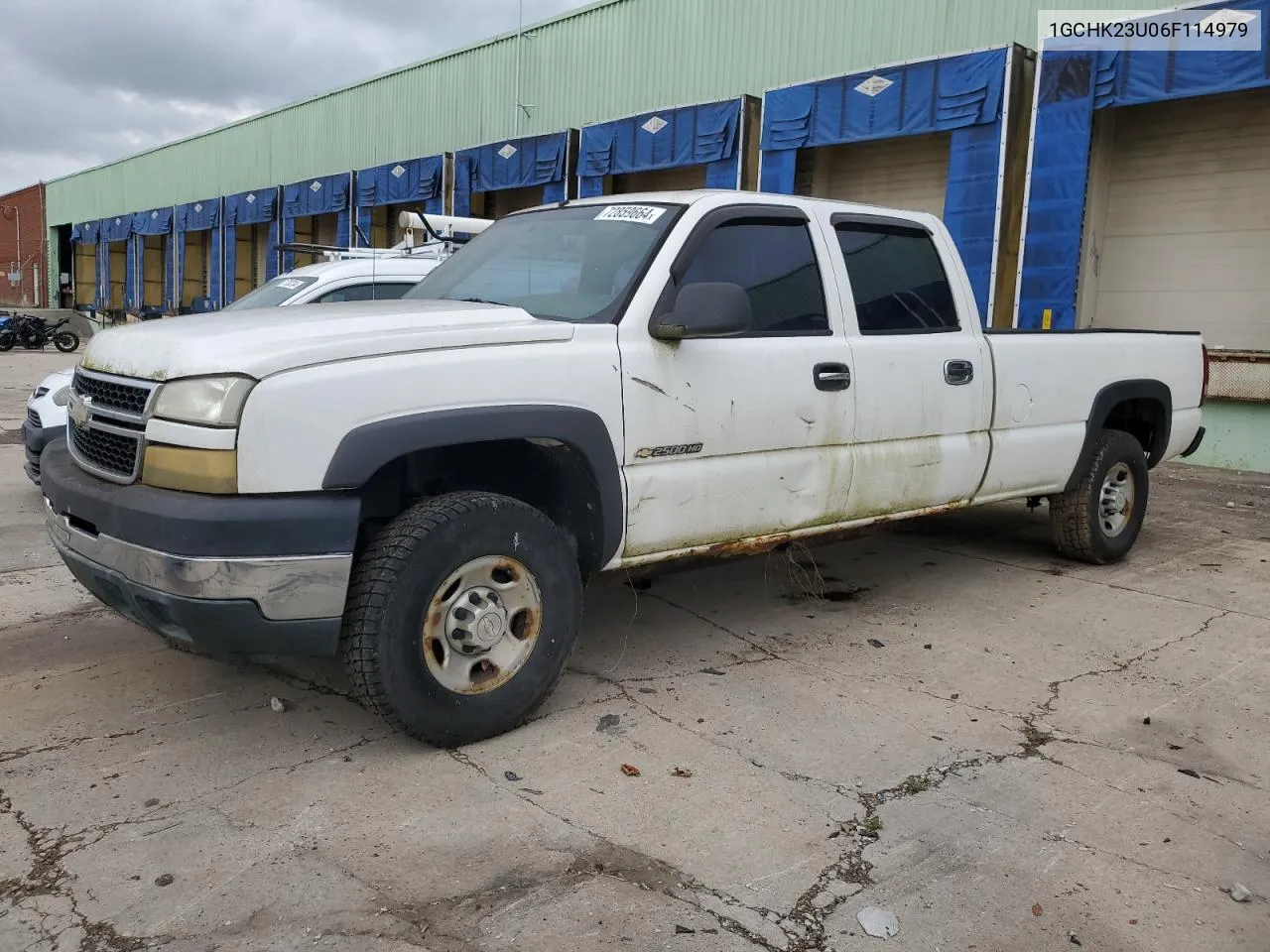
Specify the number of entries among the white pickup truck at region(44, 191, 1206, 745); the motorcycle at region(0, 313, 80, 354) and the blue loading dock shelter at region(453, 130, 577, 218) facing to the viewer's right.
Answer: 0

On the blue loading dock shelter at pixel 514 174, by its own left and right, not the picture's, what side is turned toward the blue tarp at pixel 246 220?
right

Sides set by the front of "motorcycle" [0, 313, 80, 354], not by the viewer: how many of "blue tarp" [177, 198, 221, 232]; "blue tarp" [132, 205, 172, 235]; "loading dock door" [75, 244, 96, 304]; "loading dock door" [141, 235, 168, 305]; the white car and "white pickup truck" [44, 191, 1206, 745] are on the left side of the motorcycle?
2

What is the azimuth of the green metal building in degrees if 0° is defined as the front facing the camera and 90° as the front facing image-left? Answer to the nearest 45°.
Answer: approximately 45°

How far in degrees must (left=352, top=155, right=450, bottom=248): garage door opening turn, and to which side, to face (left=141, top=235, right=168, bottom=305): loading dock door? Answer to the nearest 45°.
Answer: approximately 90° to its right

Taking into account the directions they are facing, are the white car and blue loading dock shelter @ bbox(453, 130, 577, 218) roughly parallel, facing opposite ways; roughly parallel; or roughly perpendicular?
roughly parallel

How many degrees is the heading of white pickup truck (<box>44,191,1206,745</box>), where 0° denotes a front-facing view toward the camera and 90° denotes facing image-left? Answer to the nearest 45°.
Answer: approximately 45°

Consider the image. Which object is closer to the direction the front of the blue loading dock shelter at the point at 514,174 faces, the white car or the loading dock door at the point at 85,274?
the white car

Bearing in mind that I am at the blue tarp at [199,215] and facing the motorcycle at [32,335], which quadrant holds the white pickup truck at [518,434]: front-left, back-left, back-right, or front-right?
front-left

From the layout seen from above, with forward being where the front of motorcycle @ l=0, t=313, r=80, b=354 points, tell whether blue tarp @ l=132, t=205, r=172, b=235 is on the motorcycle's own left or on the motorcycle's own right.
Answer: on the motorcycle's own right

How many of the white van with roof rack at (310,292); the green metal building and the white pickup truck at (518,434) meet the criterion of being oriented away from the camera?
0

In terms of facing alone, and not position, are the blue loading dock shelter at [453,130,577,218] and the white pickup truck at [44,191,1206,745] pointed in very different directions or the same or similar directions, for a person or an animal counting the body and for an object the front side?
same or similar directions

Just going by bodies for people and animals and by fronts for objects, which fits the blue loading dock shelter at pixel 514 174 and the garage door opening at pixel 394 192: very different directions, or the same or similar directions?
same or similar directions

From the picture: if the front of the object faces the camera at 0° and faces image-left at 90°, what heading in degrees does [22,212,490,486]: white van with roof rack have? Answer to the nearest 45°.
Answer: approximately 45°

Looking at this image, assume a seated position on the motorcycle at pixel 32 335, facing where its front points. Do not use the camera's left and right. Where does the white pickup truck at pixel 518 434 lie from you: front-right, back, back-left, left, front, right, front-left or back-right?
left

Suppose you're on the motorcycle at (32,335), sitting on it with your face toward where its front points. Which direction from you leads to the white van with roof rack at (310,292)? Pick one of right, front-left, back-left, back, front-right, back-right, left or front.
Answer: left

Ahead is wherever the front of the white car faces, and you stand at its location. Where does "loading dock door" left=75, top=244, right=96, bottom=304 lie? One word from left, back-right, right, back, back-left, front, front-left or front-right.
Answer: back-right

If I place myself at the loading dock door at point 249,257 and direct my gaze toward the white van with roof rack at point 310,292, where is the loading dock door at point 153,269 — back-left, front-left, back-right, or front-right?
back-right

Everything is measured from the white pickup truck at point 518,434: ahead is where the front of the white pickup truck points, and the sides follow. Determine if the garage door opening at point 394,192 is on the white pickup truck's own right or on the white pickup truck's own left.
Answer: on the white pickup truck's own right
